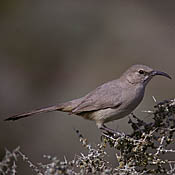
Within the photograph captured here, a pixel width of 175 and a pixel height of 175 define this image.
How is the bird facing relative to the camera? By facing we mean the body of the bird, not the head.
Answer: to the viewer's right
